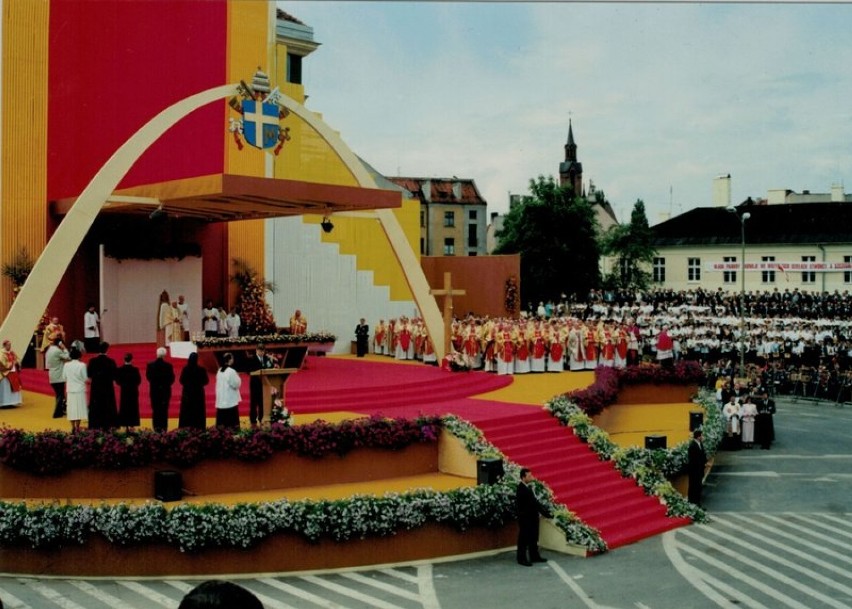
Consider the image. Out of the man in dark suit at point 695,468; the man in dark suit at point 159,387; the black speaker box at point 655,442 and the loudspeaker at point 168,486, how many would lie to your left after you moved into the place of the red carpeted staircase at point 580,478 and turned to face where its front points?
2

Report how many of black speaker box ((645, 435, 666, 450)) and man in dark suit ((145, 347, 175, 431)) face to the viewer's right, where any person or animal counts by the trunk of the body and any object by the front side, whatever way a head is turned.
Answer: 0

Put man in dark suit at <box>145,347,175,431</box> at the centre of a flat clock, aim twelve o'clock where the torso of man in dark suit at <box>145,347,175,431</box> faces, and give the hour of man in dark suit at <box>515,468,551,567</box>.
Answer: man in dark suit at <box>515,468,551,567</box> is roughly at 4 o'clock from man in dark suit at <box>145,347,175,431</box>.

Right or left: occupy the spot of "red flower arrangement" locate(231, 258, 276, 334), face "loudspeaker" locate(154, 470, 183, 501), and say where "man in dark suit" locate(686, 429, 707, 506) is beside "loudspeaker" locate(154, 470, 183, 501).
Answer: left

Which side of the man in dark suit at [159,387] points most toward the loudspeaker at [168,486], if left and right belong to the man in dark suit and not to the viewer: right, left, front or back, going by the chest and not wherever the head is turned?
back

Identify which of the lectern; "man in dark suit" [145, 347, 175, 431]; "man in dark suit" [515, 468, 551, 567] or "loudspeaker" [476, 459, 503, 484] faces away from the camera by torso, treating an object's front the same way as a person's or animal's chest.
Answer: "man in dark suit" [145, 347, 175, 431]

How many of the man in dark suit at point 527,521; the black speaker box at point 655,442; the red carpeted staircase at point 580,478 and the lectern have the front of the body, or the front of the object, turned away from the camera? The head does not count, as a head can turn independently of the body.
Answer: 0

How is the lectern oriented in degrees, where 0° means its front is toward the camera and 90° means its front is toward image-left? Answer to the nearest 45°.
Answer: approximately 315°

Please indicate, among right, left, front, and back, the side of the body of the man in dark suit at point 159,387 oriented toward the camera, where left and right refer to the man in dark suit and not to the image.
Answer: back

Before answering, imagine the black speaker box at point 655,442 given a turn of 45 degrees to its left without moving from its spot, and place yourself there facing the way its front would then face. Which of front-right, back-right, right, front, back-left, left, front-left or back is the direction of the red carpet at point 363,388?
back-right

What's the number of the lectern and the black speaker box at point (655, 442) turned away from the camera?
0

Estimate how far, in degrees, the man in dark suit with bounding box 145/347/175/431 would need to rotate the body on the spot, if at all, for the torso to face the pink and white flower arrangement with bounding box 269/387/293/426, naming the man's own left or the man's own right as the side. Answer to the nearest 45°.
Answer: approximately 90° to the man's own right

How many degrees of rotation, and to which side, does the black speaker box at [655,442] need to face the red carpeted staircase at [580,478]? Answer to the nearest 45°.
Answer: approximately 45° to its right

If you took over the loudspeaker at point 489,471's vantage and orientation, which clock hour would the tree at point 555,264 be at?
The tree is roughly at 6 o'clock from the loudspeaker.

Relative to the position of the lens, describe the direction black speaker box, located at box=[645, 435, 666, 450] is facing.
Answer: facing the viewer

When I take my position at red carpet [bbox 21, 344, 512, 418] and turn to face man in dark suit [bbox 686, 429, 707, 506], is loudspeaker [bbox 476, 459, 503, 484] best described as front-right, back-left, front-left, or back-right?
front-right

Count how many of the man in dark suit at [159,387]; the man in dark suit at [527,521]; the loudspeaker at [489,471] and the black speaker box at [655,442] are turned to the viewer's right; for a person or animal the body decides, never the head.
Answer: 1
